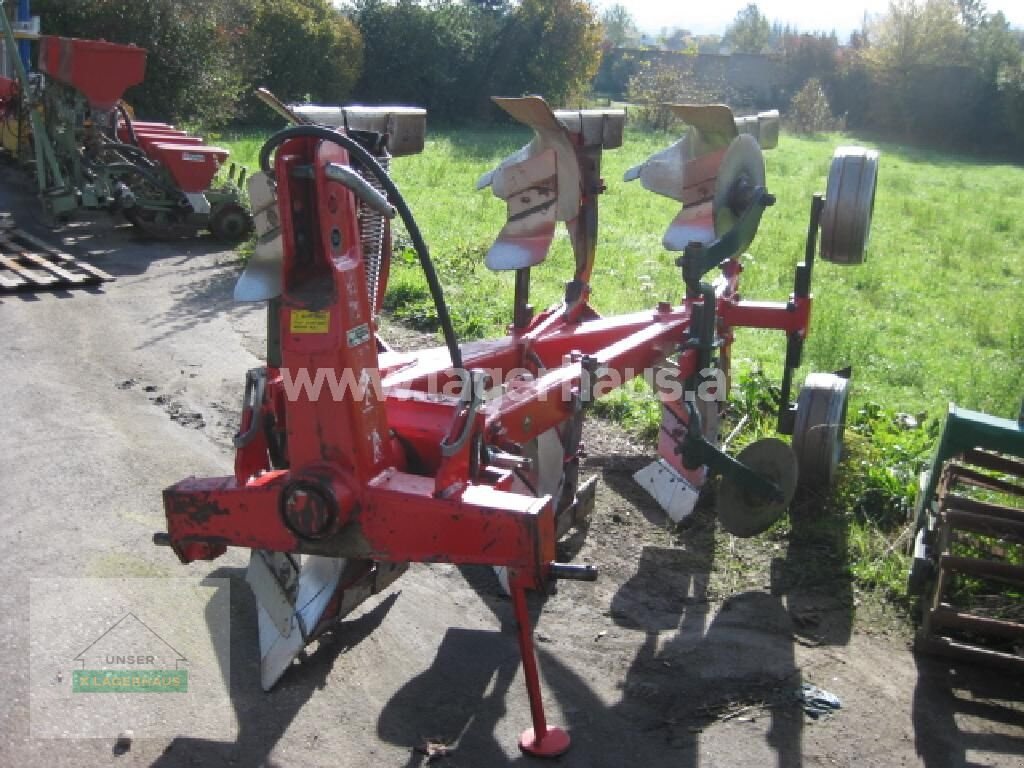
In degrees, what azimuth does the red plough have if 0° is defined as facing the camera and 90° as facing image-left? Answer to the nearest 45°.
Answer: approximately 45°

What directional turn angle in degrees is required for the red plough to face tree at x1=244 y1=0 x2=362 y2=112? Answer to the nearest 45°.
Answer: approximately 135° to its right

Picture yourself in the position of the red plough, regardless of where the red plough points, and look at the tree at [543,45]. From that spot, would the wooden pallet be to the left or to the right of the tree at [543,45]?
left

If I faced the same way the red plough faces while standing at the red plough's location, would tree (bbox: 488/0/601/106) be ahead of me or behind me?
behind

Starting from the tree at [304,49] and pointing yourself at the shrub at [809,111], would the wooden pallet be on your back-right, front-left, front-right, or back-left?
back-right

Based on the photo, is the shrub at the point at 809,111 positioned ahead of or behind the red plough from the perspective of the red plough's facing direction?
behind

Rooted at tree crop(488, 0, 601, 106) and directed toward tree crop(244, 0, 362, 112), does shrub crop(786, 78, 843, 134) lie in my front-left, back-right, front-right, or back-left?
back-left

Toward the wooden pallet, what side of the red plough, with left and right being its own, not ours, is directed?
right
